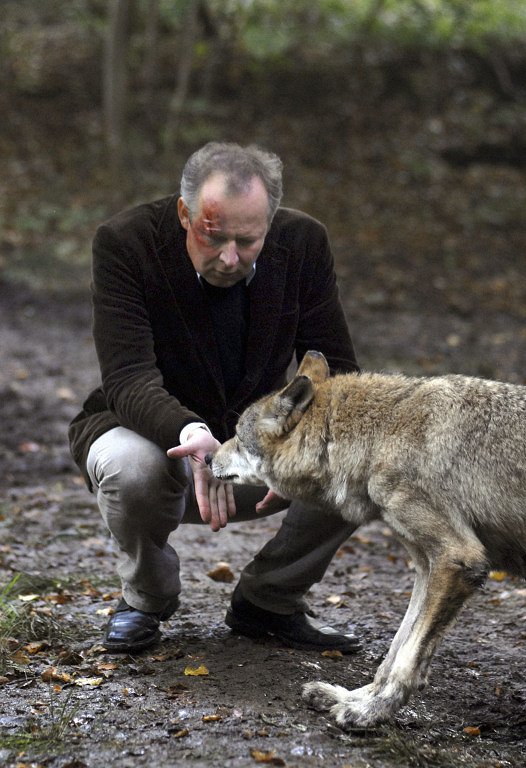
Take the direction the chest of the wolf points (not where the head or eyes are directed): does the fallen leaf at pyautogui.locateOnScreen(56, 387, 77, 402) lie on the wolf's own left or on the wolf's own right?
on the wolf's own right

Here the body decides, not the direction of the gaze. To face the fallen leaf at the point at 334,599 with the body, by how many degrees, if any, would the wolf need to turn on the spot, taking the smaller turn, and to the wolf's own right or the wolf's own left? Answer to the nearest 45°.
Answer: approximately 90° to the wolf's own right

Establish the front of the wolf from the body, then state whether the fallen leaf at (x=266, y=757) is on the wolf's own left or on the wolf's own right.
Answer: on the wolf's own left

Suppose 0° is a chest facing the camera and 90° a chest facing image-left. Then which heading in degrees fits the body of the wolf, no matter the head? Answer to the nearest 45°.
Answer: approximately 90°

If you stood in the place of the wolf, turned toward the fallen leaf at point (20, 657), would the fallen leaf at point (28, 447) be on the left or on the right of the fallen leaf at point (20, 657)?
right

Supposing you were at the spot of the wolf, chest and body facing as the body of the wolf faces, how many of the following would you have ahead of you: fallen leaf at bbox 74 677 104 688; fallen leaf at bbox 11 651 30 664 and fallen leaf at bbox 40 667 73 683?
3

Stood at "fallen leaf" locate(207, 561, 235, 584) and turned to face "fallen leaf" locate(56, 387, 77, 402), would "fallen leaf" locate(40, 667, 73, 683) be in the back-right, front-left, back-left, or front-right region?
back-left

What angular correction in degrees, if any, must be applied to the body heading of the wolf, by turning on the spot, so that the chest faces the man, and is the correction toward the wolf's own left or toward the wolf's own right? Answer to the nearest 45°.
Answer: approximately 45° to the wolf's own right

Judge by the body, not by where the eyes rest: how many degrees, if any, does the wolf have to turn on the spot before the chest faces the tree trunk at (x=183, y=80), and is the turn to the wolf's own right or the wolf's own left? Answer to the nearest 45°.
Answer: approximately 90° to the wolf's own right

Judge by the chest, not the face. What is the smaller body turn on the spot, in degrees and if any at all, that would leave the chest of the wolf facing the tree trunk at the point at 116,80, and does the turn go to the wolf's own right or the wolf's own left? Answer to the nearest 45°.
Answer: approximately 90° to the wolf's own right
